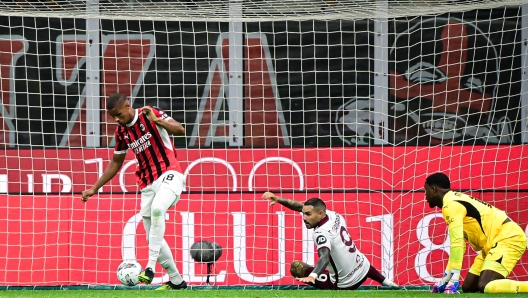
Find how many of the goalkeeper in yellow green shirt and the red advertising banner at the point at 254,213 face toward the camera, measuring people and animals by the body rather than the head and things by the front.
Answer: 1

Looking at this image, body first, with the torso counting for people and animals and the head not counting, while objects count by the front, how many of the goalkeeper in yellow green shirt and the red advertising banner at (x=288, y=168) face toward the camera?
1

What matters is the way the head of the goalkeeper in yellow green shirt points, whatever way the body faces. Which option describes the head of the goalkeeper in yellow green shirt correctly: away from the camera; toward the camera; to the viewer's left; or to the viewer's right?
to the viewer's left

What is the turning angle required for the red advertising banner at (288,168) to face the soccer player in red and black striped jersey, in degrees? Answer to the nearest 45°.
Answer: approximately 45° to its right

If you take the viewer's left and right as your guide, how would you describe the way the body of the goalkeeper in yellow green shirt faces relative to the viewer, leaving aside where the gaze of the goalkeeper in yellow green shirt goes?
facing to the left of the viewer
